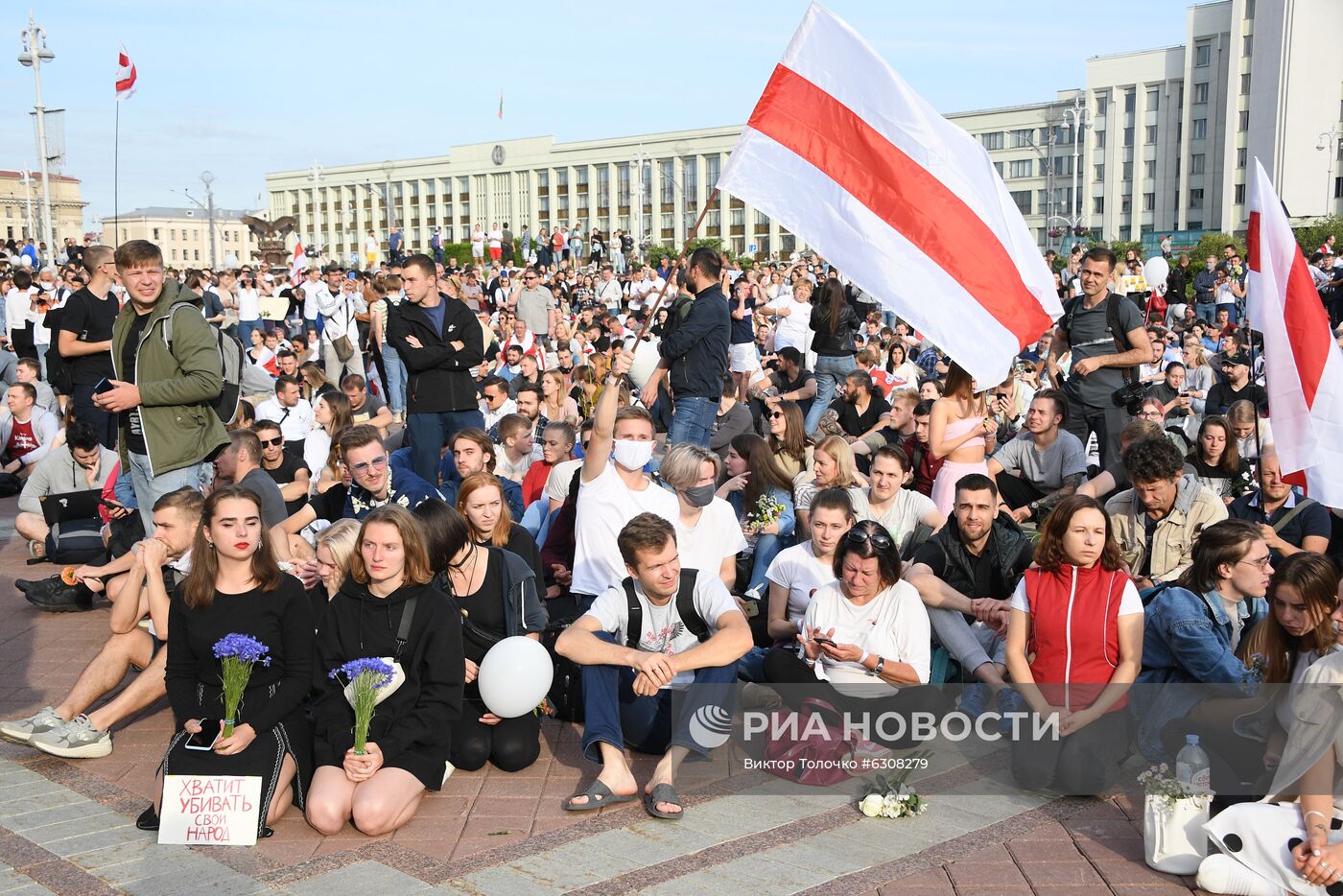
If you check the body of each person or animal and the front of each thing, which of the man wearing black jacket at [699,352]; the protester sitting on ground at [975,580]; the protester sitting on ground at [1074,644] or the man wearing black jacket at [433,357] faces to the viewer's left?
the man wearing black jacket at [699,352]

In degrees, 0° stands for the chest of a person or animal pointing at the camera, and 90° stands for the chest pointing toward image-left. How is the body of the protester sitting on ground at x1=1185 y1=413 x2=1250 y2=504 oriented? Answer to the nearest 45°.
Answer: approximately 0°

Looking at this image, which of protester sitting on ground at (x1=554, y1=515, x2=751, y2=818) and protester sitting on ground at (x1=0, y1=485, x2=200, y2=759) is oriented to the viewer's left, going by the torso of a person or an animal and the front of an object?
protester sitting on ground at (x1=0, y1=485, x2=200, y2=759)

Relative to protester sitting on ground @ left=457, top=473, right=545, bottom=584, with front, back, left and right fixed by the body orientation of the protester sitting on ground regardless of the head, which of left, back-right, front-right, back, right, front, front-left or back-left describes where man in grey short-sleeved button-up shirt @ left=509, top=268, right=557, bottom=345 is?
back-right

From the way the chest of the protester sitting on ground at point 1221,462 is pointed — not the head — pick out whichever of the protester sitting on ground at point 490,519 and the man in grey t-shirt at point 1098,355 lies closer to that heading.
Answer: the protester sitting on ground

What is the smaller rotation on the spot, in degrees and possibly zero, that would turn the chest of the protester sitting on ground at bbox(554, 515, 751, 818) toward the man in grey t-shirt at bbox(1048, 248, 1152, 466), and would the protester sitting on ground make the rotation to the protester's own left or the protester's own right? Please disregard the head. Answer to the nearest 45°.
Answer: approximately 135° to the protester's own left

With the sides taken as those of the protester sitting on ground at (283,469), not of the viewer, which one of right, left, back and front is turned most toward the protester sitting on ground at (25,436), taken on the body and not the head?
right

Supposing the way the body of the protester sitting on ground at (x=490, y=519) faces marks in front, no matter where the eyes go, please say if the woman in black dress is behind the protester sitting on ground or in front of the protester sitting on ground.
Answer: in front

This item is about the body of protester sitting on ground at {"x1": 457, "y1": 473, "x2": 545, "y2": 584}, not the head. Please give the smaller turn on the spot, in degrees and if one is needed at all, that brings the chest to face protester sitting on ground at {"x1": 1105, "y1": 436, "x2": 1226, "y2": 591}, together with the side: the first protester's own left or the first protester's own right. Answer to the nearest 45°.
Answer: approximately 135° to the first protester's own left
